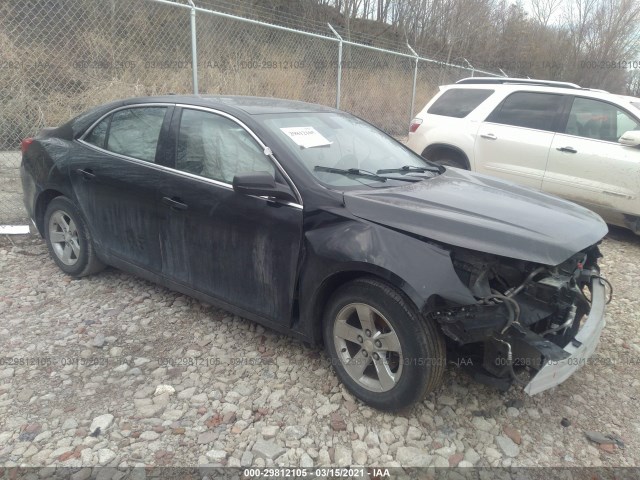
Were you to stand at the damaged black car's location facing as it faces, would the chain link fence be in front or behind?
behind

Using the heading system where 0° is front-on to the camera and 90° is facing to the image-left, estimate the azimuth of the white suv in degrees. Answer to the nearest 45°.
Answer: approximately 270°

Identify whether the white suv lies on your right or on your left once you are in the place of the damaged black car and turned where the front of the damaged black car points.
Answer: on your left

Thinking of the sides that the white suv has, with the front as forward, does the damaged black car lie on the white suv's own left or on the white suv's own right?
on the white suv's own right

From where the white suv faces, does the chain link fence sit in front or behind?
behind
